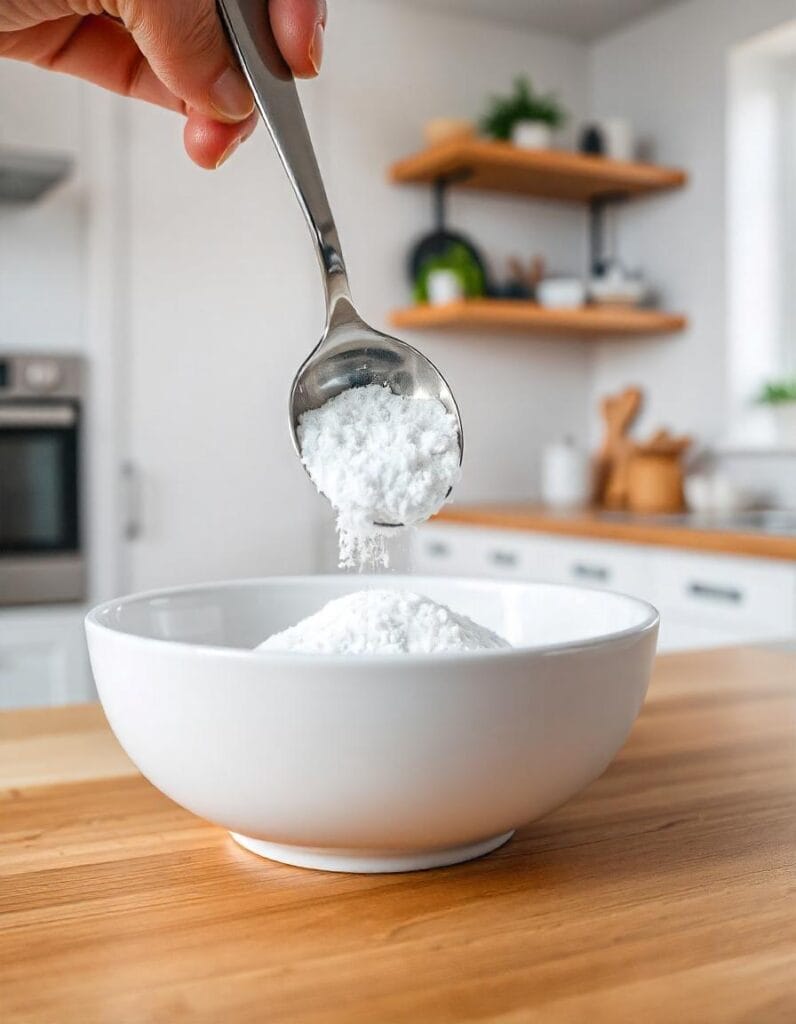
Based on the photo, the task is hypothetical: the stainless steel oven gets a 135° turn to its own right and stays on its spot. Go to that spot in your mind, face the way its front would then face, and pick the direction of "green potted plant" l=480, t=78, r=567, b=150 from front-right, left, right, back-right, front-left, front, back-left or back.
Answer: back-right

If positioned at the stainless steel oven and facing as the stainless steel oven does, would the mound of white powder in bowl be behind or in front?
in front

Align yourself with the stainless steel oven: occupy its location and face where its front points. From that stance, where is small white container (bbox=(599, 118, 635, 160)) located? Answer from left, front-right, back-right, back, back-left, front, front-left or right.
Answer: left

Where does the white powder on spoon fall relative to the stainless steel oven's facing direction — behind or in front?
in front

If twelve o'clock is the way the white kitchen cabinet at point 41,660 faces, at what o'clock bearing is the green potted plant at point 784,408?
The green potted plant is roughly at 9 o'clock from the white kitchen cabinet.

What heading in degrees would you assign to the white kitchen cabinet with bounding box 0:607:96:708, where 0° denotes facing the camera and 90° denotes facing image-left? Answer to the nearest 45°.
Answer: approximately 0°

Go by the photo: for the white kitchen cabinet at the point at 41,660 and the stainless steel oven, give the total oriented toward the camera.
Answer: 2

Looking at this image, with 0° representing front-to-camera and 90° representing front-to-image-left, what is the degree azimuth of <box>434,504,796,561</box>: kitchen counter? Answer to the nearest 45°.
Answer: approximately 45°

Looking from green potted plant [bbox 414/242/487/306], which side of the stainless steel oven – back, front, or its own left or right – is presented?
left

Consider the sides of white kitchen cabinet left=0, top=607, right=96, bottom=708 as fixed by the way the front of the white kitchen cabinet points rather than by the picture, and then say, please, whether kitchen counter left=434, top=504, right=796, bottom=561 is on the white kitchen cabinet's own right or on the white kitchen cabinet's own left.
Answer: on the white kitchen cabinet's own left
